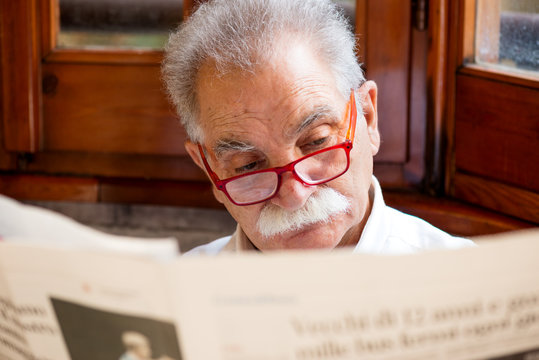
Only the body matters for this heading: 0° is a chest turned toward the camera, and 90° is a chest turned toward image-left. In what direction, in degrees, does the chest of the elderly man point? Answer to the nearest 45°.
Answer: approximately 0°
